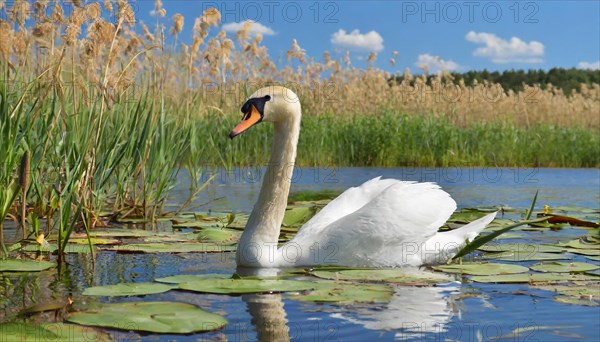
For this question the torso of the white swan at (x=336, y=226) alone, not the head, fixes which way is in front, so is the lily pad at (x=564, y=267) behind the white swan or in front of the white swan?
behind

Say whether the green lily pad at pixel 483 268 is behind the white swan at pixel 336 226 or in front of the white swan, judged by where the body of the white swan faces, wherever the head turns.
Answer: behind

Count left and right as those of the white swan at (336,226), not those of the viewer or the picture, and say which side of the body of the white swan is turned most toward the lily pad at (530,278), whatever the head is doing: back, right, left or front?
back

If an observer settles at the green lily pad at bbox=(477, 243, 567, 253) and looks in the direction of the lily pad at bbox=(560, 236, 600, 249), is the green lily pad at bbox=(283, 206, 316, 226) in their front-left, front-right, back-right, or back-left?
back-left

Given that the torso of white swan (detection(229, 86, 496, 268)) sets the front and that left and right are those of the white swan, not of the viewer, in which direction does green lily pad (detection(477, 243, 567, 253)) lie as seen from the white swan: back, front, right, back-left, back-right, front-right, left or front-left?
back-right

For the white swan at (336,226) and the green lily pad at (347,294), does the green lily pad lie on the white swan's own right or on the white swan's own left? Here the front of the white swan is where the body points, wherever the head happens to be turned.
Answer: on the white swan's own left

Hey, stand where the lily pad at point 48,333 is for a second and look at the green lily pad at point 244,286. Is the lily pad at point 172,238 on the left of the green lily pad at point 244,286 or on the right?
left

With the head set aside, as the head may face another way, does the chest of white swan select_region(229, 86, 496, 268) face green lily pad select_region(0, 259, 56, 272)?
yes

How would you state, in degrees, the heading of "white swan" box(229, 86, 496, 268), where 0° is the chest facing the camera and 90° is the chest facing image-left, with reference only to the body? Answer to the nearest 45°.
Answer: approximately 90°

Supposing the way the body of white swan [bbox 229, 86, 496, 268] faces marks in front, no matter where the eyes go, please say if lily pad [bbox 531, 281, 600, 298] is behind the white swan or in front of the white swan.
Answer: behind

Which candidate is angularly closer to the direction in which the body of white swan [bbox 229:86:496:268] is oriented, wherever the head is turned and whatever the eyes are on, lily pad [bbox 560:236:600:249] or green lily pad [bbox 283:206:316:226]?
the green lily pad

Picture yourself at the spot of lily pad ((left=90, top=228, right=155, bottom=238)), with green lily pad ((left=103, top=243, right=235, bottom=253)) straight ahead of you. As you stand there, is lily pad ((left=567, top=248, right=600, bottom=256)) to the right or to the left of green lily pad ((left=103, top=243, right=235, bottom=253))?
left
